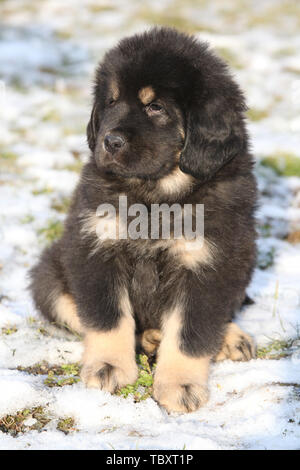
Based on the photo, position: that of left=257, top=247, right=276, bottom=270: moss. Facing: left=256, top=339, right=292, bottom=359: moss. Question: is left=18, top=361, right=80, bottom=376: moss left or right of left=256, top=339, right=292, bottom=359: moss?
right

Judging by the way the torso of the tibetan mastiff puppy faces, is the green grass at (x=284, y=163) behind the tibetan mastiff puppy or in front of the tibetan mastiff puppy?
behind

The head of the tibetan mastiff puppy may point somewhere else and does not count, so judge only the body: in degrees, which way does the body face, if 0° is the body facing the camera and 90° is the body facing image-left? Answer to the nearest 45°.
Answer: approximately 0°

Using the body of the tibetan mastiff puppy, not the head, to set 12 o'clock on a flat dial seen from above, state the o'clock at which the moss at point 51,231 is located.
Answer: The moss is roughly at 5 o'clock from the tibetan mastiff puppy.

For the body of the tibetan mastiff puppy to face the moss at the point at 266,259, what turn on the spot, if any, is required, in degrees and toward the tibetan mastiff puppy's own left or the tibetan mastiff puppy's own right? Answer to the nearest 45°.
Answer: approximately 135° to the tibetan mastiff puppy's own left
